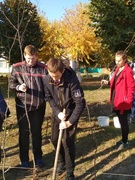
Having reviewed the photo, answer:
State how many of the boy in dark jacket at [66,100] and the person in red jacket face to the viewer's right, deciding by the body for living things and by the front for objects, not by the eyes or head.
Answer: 0

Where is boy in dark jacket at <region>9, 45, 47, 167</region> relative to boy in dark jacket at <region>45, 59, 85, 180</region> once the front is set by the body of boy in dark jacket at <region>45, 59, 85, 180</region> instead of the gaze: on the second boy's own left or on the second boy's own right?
on the second boy's own right

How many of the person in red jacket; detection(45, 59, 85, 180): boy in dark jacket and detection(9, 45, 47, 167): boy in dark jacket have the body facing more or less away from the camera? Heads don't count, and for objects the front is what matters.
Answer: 0

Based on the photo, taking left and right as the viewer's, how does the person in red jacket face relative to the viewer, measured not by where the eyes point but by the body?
facing the viewer and to the left of the viewer

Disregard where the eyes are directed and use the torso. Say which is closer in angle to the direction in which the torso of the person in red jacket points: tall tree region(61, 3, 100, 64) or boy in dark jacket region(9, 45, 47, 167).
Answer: the boy in dark jacket

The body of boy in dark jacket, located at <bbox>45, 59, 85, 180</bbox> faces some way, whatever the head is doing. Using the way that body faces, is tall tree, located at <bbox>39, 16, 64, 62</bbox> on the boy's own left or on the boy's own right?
on the boy's own right

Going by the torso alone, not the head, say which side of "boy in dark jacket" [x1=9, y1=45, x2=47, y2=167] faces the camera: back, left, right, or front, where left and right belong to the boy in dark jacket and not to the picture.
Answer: front

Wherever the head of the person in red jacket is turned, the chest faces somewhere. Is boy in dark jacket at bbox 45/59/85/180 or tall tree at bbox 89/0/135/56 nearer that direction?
the boy in dark jacket

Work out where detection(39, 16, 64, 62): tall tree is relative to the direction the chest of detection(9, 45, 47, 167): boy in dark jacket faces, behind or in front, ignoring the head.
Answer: behind

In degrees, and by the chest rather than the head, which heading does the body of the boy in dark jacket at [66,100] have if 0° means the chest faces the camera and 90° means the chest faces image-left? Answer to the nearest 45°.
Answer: approximately 45°

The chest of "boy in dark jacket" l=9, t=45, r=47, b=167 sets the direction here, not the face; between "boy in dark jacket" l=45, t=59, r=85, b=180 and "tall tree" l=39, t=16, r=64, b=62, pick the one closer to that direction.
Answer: the boy in dark jacket
